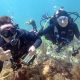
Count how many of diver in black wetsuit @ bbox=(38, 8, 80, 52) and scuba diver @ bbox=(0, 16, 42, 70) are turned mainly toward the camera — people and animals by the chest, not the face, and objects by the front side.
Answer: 2

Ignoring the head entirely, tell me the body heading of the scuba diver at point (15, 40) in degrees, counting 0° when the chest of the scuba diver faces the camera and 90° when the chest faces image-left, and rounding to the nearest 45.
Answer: approximately 0°

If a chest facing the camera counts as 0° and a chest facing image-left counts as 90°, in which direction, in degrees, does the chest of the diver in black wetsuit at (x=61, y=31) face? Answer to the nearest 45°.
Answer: approximately 0°

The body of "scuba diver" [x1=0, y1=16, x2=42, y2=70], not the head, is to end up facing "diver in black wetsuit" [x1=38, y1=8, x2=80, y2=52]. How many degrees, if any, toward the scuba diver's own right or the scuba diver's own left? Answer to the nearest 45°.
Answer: approximately 135° to the scuba diver's own left

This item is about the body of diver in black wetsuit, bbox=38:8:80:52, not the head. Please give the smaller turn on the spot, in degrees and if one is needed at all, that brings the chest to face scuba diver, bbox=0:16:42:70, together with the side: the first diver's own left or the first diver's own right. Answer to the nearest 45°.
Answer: approximately 45° to the first diver's own right
